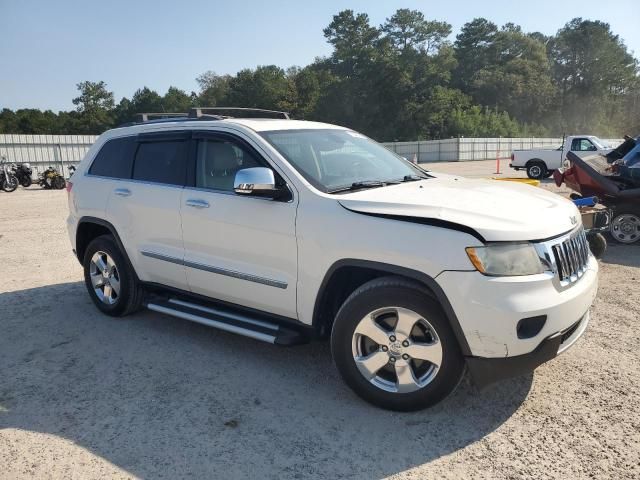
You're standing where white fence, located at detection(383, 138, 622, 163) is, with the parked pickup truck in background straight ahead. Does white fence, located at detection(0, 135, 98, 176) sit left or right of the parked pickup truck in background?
right

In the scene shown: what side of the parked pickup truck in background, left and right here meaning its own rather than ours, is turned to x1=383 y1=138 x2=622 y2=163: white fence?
left

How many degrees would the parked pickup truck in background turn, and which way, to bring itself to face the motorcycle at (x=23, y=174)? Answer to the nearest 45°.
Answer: approximately 180°

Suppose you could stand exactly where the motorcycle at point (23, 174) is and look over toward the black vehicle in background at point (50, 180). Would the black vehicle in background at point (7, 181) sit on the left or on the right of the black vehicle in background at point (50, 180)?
right

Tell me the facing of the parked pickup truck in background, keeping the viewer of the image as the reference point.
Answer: facing to the right of the viewer

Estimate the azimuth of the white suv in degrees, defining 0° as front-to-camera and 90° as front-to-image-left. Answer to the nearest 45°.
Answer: approximately 315°

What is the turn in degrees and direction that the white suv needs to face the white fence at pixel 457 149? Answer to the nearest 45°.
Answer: approximately 135° to its left

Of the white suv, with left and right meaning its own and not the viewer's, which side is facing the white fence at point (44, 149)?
back

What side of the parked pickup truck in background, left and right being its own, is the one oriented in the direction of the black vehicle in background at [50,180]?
back

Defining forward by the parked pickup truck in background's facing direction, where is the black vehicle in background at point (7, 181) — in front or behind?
behind
